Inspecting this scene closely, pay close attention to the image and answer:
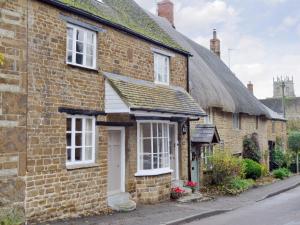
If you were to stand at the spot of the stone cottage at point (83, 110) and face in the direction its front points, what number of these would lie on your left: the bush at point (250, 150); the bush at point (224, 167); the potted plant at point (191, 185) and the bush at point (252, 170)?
4

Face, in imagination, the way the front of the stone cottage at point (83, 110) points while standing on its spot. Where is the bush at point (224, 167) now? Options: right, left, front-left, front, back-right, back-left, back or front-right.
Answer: left

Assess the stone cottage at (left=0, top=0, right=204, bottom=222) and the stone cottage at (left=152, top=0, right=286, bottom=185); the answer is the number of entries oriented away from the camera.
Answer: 0

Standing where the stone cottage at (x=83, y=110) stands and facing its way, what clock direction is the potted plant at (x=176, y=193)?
The potted plant is roughly at 9 o'clock from the stone cottage.

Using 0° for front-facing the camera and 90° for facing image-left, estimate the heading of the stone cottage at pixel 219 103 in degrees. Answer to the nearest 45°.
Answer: approximately 315°

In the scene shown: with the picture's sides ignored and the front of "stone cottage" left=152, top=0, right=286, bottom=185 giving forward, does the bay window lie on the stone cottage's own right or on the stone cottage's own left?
on the stone cottage's own right

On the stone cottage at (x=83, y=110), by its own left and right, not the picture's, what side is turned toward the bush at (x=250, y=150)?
left

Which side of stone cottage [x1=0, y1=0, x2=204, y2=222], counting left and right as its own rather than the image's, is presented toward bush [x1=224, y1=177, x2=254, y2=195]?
left

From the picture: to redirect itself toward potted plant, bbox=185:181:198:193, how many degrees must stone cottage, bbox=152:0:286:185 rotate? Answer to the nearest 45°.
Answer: approximately 45° to its right
